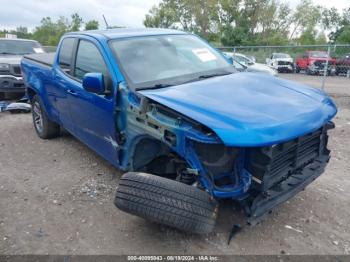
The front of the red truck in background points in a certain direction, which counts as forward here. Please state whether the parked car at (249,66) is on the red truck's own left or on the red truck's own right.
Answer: on the red truck's own right

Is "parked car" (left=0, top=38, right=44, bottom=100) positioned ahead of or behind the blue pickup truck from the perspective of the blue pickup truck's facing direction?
behind

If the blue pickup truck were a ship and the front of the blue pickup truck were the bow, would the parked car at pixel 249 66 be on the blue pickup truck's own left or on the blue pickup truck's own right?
on the blue pickup truck's own left

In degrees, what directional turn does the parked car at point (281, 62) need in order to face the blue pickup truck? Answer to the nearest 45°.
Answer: approximately 45° to its right

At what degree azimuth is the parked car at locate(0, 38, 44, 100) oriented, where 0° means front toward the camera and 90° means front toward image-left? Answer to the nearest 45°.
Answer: approximately 0°

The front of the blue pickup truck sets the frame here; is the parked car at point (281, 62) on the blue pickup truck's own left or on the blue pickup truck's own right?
on the blue pickup truck's own left

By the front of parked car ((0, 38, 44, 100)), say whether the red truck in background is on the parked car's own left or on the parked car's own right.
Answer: on the parked car's own left
